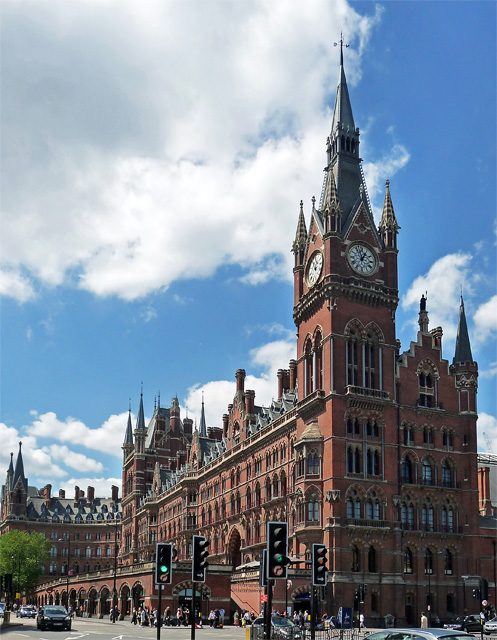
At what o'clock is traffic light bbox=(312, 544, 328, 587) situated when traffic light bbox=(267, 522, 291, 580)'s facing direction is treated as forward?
traffic light bbox=(312, 544, 328, 587) is roughly at 8 o'clock from traffic light bbox=(267, 522, 291, 580).

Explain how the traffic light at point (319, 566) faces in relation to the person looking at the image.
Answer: facing the viewer and to the right of the viewer

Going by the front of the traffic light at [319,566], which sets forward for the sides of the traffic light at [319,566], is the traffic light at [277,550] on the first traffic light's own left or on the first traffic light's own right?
on the first traffic light's own right

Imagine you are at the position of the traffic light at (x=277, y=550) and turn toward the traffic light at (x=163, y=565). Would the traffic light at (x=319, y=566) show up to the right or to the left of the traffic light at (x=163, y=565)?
right

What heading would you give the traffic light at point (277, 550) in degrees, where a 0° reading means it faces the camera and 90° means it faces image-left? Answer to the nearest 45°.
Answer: approximately 315°

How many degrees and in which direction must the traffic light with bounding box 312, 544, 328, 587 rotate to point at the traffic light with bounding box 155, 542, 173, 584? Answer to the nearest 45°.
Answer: approximately 135° to its right

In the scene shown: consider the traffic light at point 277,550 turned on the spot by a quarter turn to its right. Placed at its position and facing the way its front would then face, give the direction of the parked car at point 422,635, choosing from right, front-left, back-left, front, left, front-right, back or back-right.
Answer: back-left

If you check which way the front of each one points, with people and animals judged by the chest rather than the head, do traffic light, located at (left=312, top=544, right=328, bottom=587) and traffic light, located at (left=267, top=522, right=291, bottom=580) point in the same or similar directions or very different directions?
same or similar directions

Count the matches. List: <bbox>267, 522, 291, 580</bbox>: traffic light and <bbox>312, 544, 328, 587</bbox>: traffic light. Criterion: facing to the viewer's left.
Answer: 0
